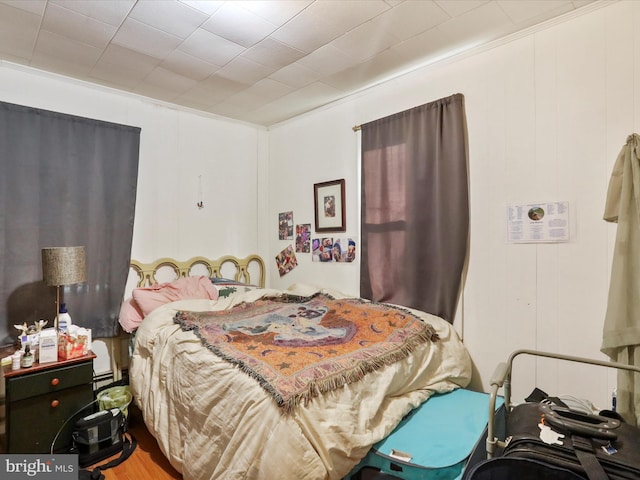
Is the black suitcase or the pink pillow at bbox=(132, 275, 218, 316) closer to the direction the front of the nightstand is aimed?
the black suitcase

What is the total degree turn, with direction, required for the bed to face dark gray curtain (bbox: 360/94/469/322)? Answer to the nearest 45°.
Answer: approximately 90° to its left

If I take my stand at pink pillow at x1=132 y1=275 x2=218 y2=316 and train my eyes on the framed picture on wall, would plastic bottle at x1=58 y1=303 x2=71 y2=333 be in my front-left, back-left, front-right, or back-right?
back-right

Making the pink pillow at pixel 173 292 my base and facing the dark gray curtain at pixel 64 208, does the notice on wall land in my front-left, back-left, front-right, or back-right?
back-left

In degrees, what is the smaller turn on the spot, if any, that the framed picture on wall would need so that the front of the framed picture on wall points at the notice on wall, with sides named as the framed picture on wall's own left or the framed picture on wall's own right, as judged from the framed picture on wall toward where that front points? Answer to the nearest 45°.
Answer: approximately 90° to the framed picture on wall's own left

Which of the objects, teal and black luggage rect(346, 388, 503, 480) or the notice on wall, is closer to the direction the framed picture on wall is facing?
the teal and black luggage

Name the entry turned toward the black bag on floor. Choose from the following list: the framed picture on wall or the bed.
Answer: the framed picture on wall

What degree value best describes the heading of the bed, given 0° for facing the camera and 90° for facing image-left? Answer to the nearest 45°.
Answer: approximately 315°

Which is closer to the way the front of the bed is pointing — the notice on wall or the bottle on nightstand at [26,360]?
the notice on wall

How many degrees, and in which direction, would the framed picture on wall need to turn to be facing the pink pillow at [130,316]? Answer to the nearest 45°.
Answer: approximately 45° to its right

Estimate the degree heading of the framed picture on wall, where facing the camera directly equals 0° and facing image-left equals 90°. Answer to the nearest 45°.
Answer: approximately 45°

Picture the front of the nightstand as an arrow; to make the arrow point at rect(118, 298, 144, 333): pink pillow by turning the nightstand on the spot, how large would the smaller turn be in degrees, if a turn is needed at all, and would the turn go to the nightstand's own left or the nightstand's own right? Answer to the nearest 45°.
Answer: approximately 90° to the nightstand's own left

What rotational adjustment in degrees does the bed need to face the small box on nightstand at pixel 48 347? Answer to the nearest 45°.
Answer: approximately 135° to its right

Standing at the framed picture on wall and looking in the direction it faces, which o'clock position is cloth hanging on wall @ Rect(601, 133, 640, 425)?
The cloth hanging on wall is roughly at 9 o'clock from the framed picture on wall.

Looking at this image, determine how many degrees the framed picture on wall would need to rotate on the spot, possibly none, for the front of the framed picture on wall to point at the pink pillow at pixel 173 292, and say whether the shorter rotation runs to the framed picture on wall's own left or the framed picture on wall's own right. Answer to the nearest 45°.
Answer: approximately 45° to the framed picture on wall's own right
